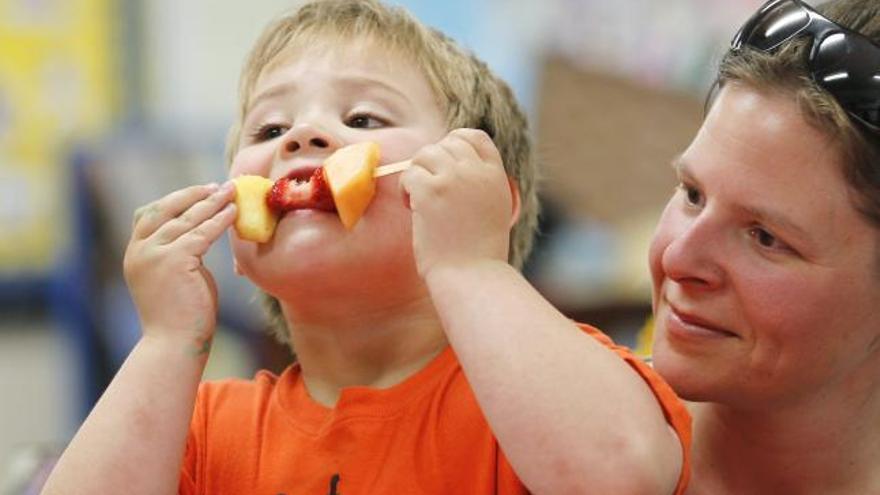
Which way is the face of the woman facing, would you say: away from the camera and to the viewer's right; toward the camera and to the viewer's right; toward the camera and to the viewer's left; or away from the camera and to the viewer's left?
toward the camera and to the viewer's left

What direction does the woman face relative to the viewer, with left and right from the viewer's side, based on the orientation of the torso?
facing the viewer and to the left of the viewer

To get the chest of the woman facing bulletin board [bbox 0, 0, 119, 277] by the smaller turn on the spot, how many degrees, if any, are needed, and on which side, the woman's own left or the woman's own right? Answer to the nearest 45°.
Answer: approximately 90° to the woman's own right

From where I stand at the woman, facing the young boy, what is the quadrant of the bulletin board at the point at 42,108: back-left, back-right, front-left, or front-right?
front-right
